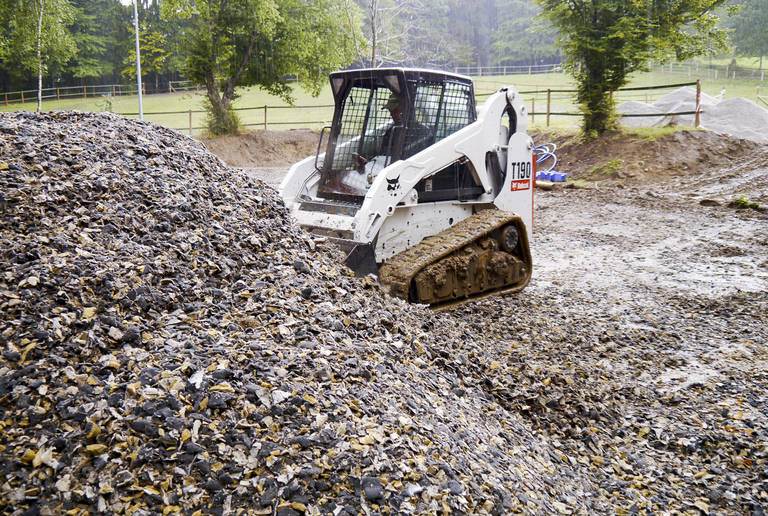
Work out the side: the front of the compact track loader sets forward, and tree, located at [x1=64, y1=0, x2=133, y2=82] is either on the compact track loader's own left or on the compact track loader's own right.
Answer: on the compact track loader's own right

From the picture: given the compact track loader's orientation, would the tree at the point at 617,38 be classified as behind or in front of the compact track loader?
behind

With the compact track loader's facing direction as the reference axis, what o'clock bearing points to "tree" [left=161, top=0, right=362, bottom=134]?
The tree is roughly at 4 o'clock from the compact track loader.

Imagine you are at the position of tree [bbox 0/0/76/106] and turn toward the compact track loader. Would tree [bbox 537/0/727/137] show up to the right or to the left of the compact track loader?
left

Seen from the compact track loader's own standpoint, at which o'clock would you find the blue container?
The blue container is roughly at 5 o'clock from the compact track loader.

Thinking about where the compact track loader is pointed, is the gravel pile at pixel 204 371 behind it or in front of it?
in front

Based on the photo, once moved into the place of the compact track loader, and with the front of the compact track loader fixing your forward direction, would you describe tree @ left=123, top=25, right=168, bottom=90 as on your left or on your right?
on your right

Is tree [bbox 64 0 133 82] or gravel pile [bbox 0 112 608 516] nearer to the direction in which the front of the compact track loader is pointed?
the gravel pile

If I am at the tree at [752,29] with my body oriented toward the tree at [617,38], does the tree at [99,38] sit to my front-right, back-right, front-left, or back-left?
front-right

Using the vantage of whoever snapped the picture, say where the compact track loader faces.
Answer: facing the viewer and to the left of the viewer
